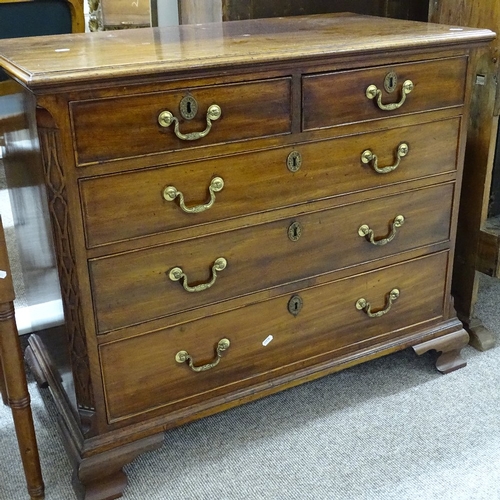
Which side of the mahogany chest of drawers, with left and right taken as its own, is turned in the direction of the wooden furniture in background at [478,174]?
left

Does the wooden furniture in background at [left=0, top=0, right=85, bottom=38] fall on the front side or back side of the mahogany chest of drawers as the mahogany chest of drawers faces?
on the back side

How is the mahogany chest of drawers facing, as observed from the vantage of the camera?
facing the viewer and to the right of the viewer
